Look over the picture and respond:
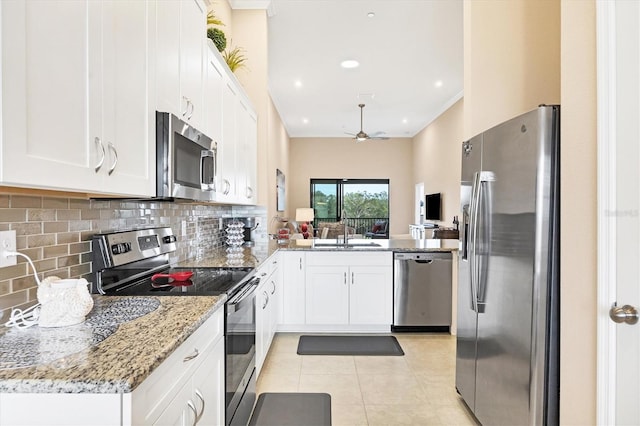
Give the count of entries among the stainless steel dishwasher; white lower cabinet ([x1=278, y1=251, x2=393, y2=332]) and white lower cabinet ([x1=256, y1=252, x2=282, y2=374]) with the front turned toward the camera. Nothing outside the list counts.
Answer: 2

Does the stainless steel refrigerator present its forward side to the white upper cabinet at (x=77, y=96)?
yes

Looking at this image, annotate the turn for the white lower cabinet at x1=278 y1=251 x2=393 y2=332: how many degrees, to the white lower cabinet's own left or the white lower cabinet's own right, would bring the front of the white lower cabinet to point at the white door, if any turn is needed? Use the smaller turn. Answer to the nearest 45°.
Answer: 0° — it already faces it

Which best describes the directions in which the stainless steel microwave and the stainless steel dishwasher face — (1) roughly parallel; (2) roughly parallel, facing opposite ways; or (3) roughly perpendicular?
roughly perpendicular

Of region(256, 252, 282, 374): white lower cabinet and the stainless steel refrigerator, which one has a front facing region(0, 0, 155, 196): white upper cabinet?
the stainless steel refrigerator

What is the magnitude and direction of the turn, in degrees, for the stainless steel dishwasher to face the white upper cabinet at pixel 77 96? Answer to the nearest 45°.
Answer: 0° — it already faces it

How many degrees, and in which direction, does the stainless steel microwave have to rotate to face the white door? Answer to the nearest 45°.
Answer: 0° — it already faces it

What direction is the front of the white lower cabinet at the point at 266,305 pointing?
to the viewer's right

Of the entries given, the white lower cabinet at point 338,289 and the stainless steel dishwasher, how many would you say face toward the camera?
2
